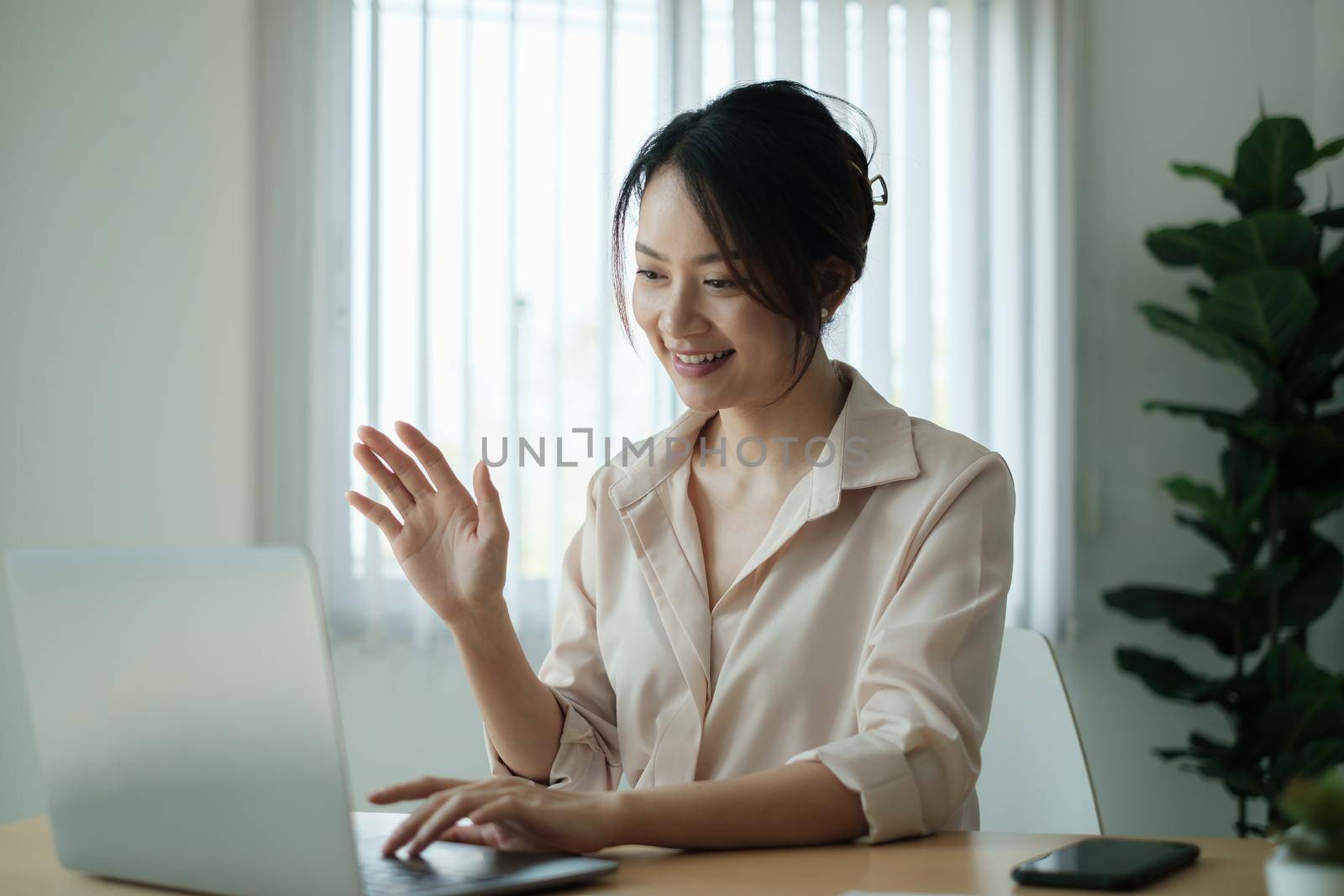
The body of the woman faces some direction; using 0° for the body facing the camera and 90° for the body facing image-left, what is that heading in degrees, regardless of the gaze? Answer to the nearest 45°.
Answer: approximately 45°

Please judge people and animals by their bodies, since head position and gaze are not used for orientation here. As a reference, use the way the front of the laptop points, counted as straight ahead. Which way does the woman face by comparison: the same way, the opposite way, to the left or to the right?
the opposite way

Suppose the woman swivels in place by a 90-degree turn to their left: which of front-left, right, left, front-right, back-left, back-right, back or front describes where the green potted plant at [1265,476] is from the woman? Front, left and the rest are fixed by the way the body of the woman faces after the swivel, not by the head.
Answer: left

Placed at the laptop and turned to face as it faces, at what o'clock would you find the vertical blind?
The vertical blind is roughly at 11 o'clock from the laptop.

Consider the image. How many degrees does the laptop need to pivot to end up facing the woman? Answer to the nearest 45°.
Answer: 0° — it already faces them

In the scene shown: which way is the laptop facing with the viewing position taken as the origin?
facing away from the viewer and to the right of the viewer
